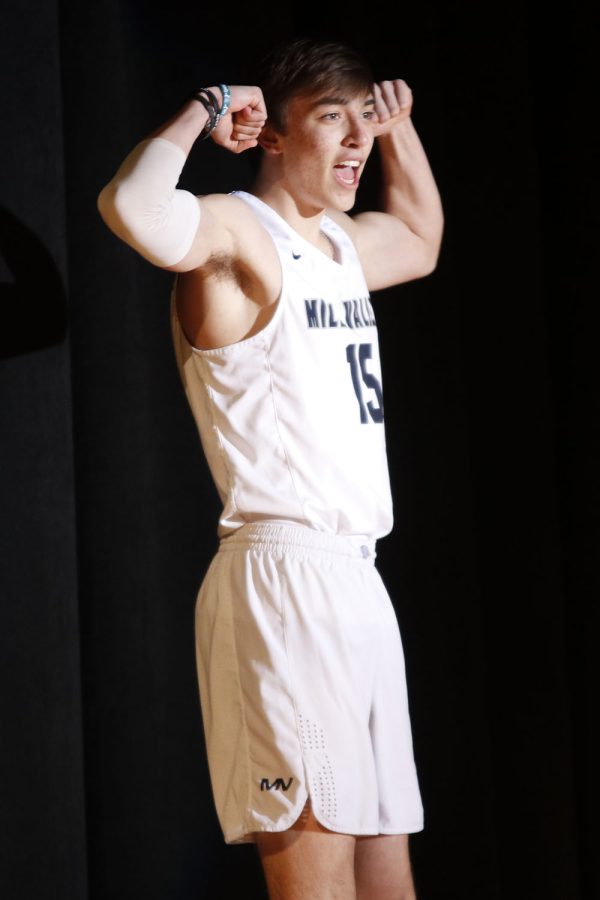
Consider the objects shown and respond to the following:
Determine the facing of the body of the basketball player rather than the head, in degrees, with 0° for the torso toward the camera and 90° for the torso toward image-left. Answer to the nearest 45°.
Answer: approximately 315°
